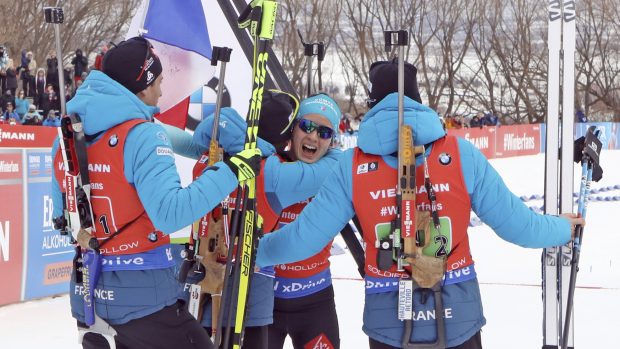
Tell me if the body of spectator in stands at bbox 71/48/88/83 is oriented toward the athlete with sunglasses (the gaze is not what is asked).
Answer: yes

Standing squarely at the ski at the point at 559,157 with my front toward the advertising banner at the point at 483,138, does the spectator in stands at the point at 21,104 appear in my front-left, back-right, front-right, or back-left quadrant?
front-left

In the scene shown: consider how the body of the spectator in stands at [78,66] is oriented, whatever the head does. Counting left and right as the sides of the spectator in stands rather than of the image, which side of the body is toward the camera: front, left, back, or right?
front

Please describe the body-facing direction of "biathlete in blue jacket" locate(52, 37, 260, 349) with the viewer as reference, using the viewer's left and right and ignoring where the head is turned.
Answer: facing away from the viewer and to the right of the viewer

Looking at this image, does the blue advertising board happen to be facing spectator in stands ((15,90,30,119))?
no

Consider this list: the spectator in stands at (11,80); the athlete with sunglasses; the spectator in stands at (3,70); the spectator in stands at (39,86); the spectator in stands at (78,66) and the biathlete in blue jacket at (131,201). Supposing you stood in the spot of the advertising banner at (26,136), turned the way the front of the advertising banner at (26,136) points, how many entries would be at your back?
4

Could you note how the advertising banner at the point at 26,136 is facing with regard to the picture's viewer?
facing the viewer

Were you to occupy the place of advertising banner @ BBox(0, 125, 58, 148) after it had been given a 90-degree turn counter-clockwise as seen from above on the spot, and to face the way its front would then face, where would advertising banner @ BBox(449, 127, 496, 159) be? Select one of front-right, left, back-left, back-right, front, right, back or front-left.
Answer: front-left

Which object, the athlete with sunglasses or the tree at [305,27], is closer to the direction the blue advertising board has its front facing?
the athlete with sunglasses

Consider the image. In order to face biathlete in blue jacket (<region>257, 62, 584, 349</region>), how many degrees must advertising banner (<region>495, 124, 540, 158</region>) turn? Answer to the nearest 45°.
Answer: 0° — it already faces them

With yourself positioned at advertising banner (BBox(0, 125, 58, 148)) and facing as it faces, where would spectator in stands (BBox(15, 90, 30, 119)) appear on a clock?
The spectator in stands is roughly at 6 o'clock from the advertising banner.

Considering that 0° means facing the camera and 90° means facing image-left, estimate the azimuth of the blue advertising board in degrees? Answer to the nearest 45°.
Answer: approximately 315°

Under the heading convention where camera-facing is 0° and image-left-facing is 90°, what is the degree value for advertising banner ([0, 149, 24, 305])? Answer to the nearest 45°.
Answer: approximately 315°

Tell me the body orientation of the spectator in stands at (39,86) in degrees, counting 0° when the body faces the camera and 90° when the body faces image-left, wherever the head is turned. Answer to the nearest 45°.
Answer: approximately 0°

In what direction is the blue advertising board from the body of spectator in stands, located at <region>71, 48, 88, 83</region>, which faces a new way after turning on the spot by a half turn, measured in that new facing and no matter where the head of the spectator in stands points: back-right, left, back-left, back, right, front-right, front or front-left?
back
